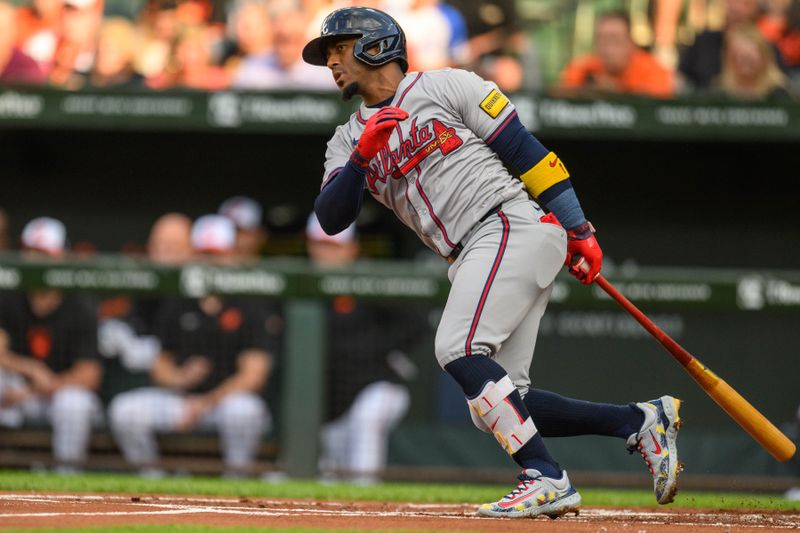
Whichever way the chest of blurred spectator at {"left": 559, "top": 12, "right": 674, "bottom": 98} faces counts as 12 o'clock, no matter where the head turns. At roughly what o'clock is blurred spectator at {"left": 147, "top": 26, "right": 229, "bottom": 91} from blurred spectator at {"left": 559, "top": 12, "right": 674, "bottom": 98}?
blurred spectator at {"left": 147, "top": 26, "right": 229, "bottom": 91} is roughly at 3 o'clock from blurred spectator at {"left": 559, "top": 12, "right": 674, "bottom": 98}.

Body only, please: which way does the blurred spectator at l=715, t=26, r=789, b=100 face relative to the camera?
toward the camera

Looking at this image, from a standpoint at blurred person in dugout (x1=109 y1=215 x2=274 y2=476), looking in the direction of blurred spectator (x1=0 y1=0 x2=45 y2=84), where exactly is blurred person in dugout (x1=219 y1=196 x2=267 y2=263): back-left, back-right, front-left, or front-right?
front-right

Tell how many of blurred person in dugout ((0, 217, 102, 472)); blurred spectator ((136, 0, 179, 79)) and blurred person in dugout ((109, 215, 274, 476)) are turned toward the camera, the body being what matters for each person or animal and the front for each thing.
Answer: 3

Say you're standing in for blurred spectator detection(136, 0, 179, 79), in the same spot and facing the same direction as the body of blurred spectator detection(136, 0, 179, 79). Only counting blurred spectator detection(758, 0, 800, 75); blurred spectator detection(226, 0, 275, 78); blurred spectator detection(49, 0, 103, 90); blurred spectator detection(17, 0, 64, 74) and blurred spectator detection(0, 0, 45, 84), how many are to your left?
2

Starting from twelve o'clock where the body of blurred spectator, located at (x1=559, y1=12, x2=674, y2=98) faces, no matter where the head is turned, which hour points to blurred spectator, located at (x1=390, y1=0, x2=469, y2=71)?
blurred spectator, located at (x1=390, y1=0, x2=469, y2=71) is roughly at 3 o'clock from blurred spectator, located at (x1=559, y1=12, x2=674, y2=98).

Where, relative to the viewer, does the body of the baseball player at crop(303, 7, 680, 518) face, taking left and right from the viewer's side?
facing the viewer and to the left of the viewer

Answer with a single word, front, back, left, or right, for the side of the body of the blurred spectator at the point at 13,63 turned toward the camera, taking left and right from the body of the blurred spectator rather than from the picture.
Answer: front

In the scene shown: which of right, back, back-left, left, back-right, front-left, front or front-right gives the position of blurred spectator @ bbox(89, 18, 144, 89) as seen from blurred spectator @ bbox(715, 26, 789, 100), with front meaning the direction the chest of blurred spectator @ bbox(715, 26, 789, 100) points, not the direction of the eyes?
right

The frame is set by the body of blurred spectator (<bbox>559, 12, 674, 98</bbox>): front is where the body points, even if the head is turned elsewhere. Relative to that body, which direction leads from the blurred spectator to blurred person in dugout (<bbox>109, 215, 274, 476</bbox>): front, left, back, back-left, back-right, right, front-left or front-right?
front-right

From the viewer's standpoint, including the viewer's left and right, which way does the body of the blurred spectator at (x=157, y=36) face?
facing the viewer

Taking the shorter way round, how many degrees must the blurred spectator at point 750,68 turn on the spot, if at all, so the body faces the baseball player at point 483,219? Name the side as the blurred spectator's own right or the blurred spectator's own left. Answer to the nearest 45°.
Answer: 0° — they already face them
